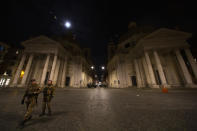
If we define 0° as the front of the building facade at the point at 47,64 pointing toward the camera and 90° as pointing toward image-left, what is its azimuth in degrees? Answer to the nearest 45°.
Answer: approximately 45°

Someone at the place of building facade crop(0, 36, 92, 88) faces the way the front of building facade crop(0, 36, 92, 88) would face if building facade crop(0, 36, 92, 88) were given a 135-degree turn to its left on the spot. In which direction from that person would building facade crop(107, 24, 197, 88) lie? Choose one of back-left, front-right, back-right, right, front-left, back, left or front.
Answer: front-right
